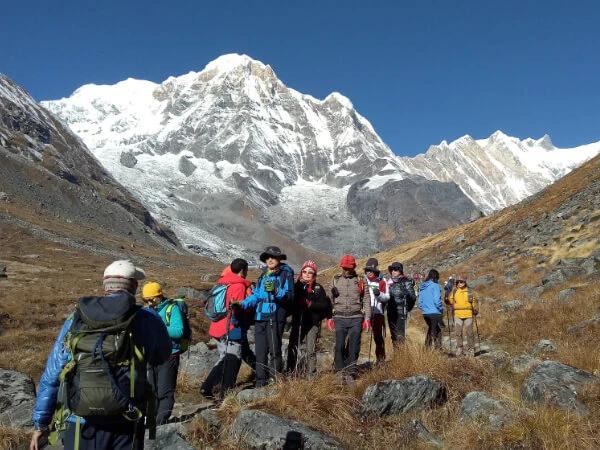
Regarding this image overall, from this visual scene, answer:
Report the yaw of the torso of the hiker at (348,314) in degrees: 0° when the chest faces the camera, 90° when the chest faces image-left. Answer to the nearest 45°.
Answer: approximately 0°

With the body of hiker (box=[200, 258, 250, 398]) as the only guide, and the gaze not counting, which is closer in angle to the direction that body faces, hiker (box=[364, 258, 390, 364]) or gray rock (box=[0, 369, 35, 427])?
the hiker

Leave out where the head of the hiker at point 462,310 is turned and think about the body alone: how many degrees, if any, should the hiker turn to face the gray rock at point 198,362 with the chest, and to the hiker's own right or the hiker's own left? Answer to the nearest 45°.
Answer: approximately 45° to the hiker's own right

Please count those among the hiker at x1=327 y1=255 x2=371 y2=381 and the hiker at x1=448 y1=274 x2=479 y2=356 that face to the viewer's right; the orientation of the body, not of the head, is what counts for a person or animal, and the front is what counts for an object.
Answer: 0

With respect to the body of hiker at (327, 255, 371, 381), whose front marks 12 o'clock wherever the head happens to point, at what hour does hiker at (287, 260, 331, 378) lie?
hiker at (287, 260, 331, 378) is roughly at 3 o'clock from hiker at (327, 255, 371, 381).

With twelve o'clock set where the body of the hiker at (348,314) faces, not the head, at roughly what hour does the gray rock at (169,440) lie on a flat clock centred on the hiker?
The gray rock is roughly at 1 o'clock from the hiker.

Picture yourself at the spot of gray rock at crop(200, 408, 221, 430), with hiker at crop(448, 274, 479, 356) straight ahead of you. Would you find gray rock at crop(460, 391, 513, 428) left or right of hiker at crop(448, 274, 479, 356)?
right

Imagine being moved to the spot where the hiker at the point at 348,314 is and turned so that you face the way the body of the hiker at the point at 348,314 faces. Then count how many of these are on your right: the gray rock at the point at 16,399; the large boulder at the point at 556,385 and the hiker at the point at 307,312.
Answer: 2
